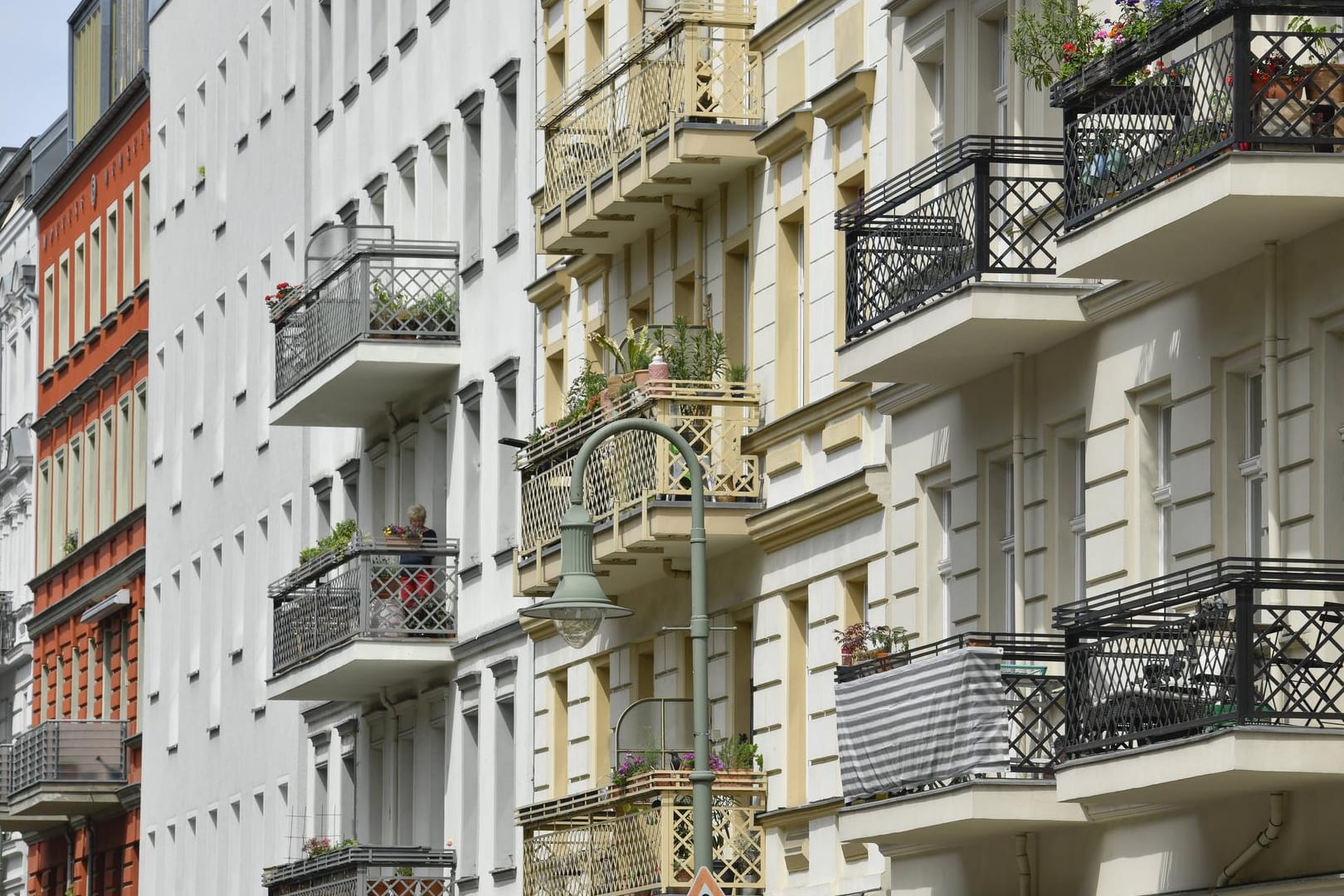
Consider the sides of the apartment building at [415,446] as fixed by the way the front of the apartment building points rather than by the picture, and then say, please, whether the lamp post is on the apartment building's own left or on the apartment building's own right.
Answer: on the apartment building's own left

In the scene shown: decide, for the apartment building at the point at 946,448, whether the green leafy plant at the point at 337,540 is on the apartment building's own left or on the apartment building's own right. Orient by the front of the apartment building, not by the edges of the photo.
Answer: on the apartment building's own right

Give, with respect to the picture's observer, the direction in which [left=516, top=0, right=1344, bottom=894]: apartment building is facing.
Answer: facing the viewer and to the left of the viewer

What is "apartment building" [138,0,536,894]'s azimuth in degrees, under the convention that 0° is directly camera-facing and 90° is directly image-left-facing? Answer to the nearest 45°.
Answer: approximately 45°

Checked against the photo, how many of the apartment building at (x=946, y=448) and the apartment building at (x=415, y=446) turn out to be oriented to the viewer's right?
0

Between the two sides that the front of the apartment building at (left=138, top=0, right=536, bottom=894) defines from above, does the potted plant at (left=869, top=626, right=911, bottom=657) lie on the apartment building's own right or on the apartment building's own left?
on the apartment building's own left

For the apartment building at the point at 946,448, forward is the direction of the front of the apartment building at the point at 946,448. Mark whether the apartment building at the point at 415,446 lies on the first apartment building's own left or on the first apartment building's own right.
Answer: on the first apartment building's own right

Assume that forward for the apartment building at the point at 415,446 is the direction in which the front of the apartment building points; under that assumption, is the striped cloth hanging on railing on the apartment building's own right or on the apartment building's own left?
on the apartment building's own left
